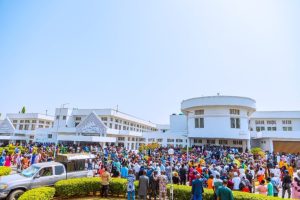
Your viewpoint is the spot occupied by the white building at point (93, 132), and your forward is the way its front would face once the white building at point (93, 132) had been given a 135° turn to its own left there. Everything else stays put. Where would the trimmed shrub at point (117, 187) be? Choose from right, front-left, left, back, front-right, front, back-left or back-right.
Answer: back-right

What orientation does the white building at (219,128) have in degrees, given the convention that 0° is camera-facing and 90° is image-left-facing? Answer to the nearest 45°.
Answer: approximately 0°

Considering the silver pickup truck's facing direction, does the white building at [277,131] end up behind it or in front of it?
behind

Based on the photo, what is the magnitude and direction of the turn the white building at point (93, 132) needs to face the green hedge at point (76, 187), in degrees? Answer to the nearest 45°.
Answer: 0° — it already faces it

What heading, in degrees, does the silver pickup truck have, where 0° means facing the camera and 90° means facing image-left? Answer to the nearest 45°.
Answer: approximately 45°

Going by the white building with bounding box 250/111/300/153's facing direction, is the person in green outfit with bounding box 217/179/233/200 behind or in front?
in front

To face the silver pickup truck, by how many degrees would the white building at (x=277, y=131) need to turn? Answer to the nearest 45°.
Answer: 0° — it already faces it

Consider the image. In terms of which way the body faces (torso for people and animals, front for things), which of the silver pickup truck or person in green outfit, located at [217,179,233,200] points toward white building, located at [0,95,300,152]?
the person in green outfit

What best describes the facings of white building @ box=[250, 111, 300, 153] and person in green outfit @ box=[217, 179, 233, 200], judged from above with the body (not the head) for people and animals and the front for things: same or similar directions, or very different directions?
very different directions

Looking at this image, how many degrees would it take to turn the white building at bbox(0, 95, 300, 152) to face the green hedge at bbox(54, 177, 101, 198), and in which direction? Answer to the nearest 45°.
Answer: approximately 45° to its right

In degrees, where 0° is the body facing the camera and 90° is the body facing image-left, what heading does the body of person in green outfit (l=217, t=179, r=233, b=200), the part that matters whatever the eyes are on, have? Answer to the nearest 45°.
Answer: approximately 180°

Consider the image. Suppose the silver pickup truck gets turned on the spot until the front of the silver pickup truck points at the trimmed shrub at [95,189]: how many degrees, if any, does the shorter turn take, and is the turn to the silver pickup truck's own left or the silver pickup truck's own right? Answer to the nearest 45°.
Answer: approximately 135° to the silver pickup truck's own left

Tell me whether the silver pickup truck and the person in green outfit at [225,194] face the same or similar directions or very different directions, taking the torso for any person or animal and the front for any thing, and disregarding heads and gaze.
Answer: very different directions

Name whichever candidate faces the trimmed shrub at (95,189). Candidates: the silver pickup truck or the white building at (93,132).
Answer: the white building
